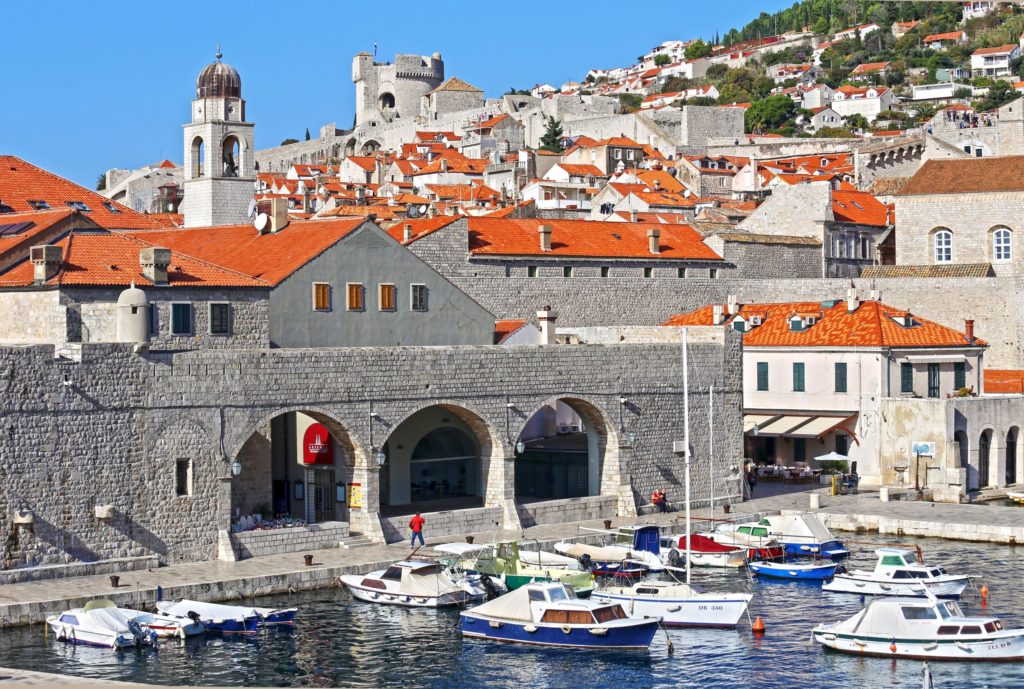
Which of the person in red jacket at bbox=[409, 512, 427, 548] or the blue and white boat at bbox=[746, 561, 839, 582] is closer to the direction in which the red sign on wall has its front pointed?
the person in red jacket

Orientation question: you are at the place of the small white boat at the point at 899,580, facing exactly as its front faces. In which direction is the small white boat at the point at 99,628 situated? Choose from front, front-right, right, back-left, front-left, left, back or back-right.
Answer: back-right

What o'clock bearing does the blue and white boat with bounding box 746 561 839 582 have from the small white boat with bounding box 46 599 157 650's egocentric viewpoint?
The blue and white boat is roughly at 4 o'clock from the small white boat.

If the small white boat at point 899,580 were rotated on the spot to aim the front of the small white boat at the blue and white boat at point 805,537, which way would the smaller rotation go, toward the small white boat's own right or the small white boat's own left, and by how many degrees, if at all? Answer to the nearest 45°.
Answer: approximately 135° to the small white boat's own left

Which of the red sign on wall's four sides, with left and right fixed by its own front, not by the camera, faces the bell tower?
back

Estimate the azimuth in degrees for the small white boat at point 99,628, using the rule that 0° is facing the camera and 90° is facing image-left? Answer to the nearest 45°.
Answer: approximately 135°

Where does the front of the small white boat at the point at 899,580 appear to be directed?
to the viewer's right
